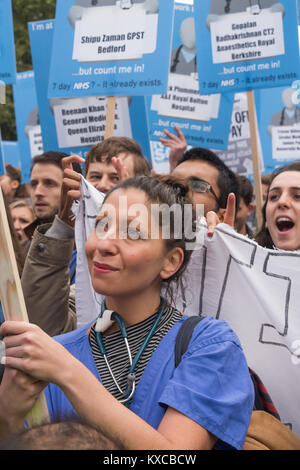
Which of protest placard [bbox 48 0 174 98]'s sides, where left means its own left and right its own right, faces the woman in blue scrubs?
front

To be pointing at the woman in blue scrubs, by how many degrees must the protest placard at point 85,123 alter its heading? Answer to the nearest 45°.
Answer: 0° — it already faces them

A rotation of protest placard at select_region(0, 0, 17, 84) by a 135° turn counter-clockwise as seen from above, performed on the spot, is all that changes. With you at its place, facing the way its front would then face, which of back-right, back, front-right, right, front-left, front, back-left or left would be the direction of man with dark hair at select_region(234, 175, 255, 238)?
right

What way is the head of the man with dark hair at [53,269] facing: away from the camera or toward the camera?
toward the camera

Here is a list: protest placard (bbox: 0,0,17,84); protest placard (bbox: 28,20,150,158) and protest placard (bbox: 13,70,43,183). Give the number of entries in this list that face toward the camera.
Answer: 3

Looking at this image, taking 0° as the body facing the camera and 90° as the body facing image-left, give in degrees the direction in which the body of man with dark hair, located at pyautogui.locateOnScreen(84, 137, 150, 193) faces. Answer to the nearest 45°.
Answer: approximately 45°

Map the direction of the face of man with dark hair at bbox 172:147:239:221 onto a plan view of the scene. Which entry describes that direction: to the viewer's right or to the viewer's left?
to the viewer's left

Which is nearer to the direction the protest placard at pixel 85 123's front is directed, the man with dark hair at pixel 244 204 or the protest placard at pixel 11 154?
the man with dark hair

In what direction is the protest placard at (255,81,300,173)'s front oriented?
toward the camera

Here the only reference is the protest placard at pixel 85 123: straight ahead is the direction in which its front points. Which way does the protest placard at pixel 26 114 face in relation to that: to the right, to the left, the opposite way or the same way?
the same way

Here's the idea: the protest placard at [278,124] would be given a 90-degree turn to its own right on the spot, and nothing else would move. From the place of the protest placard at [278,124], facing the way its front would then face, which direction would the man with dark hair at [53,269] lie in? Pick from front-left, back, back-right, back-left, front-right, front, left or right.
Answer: left

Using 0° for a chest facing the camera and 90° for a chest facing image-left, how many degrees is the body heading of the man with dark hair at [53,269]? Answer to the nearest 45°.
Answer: approximately 45°

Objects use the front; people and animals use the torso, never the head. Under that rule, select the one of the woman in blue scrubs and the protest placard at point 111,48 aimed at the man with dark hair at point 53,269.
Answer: the protest placard

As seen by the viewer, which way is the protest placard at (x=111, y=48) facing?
toward the camera

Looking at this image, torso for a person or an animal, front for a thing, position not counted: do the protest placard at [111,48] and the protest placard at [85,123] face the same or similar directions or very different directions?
same or similar directions

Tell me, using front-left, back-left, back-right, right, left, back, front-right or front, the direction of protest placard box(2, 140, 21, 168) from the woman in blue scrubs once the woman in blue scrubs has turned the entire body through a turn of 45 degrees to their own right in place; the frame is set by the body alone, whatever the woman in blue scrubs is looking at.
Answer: right

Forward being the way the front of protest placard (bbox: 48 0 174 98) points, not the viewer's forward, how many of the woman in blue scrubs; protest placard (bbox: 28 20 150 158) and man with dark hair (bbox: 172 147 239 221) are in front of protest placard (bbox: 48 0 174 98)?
2
